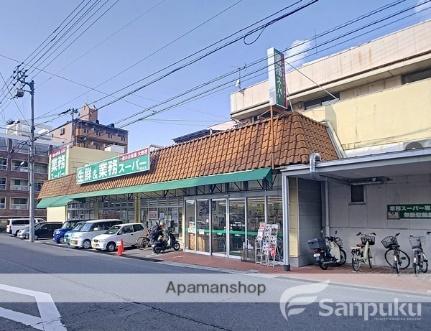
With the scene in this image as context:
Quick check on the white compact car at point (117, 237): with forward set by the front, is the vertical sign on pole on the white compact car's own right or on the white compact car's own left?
on the white compact car's own left

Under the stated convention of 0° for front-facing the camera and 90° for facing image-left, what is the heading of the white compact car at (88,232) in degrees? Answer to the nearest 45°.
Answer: approximately 45°

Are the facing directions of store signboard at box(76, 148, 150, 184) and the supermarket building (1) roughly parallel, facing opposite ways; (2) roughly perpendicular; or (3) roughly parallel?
roughly parallel

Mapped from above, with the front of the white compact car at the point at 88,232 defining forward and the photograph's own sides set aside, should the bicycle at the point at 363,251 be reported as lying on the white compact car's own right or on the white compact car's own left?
on the white compact car's own left

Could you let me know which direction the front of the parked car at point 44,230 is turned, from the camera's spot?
facing the viewer and to the left of the viewer

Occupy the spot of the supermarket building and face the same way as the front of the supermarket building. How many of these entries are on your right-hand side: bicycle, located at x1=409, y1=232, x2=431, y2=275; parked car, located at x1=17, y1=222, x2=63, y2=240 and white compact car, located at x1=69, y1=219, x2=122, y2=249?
2

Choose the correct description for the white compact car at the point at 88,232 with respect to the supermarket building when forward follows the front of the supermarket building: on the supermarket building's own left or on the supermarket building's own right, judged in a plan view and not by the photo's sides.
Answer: on the supermarket building's own right

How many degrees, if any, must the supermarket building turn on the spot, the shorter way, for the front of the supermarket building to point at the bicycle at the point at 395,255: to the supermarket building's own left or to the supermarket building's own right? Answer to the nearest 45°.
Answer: approximately 90° to the supermarket building's own left

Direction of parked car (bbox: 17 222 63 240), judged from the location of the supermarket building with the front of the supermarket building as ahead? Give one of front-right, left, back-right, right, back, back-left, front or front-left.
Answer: right
